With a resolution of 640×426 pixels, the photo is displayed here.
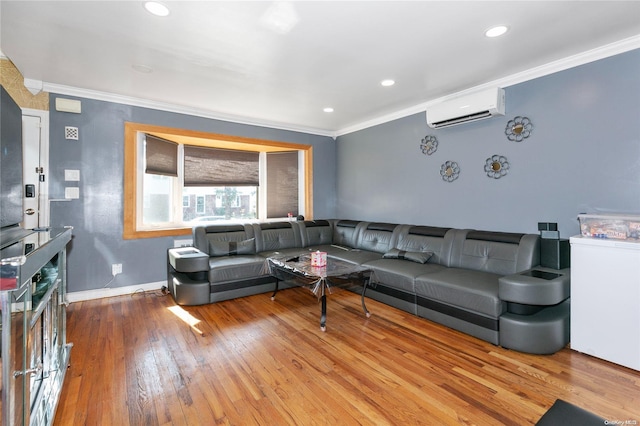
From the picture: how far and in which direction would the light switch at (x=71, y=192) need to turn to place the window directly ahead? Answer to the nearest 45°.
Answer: approximately 90° to its left

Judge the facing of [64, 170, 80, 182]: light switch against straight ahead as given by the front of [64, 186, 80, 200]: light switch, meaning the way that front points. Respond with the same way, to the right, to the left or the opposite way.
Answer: the same way

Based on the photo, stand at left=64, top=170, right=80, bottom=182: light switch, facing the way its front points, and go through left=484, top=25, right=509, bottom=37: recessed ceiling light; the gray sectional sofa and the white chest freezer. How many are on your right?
0

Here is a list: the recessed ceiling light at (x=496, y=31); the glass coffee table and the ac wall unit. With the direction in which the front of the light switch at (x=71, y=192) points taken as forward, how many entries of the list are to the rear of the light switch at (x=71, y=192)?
0

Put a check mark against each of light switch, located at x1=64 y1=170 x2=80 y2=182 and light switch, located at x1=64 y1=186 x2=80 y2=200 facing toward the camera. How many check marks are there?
2

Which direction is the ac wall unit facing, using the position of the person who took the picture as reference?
facing the viewer and to the left of the viewer

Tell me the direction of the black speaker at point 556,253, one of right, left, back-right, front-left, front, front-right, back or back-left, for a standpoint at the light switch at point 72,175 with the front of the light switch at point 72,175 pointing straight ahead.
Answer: front-left

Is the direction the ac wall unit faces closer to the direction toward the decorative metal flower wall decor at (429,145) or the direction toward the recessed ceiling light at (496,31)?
the recessed ceiling light

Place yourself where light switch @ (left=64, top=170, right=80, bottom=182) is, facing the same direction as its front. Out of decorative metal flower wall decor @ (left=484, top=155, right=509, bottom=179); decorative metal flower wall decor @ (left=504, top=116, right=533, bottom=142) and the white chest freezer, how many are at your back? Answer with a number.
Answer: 0

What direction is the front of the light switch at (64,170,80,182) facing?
toward the camera

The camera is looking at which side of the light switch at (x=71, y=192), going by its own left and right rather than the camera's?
front

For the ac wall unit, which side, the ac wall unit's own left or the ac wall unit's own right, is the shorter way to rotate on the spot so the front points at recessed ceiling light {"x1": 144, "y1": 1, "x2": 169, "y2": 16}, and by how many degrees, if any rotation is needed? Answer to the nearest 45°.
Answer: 0° — it already faces it

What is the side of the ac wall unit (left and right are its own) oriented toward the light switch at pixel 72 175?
front

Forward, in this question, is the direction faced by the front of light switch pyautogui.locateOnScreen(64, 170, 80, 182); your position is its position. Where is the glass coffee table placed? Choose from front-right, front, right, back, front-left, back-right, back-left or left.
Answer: front-left

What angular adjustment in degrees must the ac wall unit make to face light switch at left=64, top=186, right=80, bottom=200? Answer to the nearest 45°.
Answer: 0° — it already faces it
